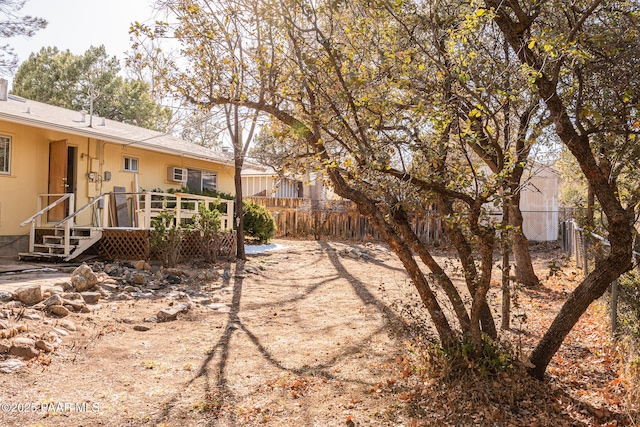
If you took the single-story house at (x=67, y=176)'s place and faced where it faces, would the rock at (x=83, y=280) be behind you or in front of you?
in front

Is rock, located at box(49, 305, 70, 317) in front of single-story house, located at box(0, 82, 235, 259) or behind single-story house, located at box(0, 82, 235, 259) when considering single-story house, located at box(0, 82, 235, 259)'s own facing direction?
in front

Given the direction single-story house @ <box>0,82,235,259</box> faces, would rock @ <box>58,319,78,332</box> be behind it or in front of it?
in front

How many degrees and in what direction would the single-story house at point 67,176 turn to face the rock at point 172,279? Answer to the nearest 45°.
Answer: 0° — it already faces it

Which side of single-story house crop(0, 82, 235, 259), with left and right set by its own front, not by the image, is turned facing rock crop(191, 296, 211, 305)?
front

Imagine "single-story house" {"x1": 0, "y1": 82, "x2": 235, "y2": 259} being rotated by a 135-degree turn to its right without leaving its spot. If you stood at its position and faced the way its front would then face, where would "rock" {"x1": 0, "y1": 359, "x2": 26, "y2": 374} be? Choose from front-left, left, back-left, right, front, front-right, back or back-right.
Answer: left

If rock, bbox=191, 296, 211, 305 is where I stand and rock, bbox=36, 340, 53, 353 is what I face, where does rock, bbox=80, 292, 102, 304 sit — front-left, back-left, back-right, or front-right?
front-right

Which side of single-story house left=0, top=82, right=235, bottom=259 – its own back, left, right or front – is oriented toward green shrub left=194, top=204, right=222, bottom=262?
front

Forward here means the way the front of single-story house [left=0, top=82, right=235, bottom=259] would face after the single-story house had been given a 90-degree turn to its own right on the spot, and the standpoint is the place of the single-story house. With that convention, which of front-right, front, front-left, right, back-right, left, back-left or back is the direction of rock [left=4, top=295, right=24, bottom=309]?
front-left

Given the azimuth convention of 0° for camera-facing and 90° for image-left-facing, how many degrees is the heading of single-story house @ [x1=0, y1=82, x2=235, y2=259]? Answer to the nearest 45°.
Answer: approximately 315°

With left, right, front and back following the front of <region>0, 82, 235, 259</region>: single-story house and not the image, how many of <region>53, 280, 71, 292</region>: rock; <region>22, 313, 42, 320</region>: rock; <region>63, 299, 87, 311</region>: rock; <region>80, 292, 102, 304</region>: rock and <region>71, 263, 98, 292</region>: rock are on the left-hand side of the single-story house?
0

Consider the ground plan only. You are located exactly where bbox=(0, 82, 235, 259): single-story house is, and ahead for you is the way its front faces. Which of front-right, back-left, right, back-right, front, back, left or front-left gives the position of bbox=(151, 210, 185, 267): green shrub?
front

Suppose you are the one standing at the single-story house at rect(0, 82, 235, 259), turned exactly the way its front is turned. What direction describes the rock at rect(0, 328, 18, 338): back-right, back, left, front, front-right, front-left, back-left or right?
front-right

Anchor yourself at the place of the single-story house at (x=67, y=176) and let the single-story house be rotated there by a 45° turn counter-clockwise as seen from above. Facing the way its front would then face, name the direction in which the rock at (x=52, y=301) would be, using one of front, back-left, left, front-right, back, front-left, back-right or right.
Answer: right

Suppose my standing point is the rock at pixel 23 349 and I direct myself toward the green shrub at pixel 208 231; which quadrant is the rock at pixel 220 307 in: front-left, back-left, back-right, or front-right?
front-right

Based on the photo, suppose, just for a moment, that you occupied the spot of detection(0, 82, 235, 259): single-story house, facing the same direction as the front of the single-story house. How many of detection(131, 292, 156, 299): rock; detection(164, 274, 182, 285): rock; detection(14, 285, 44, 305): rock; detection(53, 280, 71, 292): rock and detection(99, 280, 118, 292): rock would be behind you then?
0
